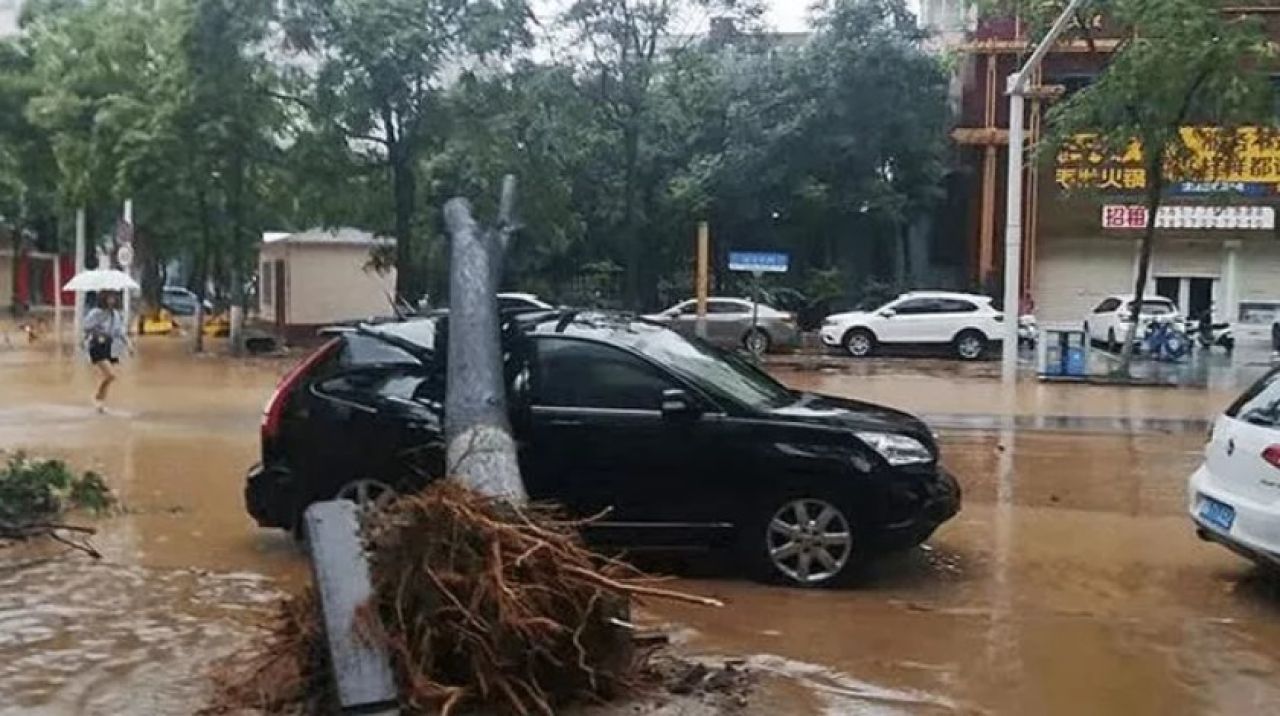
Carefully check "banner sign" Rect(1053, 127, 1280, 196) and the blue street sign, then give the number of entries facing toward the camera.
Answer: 2
